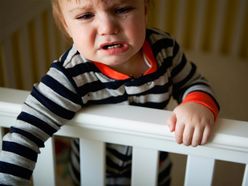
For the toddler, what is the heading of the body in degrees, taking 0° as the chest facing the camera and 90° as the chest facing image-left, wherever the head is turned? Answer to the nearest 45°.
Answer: approximately 0°
